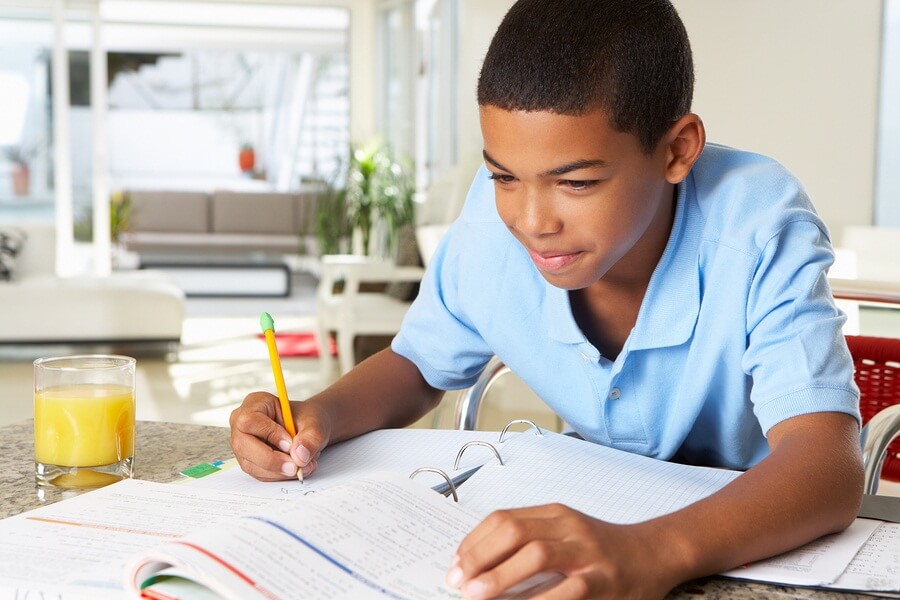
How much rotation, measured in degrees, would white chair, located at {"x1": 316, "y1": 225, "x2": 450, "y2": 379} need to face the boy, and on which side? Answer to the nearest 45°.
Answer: approximately 90° to its left

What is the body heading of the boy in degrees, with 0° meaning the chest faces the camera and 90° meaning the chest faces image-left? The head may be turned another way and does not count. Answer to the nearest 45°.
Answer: approximately 45°

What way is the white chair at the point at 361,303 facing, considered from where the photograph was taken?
facing to the left of the viewer

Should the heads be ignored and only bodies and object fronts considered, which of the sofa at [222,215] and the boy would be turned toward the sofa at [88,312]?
the sofa at [222,215]

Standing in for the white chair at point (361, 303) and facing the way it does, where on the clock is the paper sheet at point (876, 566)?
The paper sheet is roughly at 9 o'clock from the white chair.

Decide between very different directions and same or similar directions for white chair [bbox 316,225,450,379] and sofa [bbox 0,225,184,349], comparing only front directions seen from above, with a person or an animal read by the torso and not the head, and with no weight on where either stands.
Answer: very different directions

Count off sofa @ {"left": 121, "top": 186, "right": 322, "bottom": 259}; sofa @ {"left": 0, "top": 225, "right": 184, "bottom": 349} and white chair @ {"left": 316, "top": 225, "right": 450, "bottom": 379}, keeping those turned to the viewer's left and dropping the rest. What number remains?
1

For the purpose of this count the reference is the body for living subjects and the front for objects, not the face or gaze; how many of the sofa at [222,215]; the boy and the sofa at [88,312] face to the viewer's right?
1

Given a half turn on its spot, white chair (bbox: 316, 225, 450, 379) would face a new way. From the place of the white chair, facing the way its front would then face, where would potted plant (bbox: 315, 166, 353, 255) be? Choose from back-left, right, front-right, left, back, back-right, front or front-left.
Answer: left
